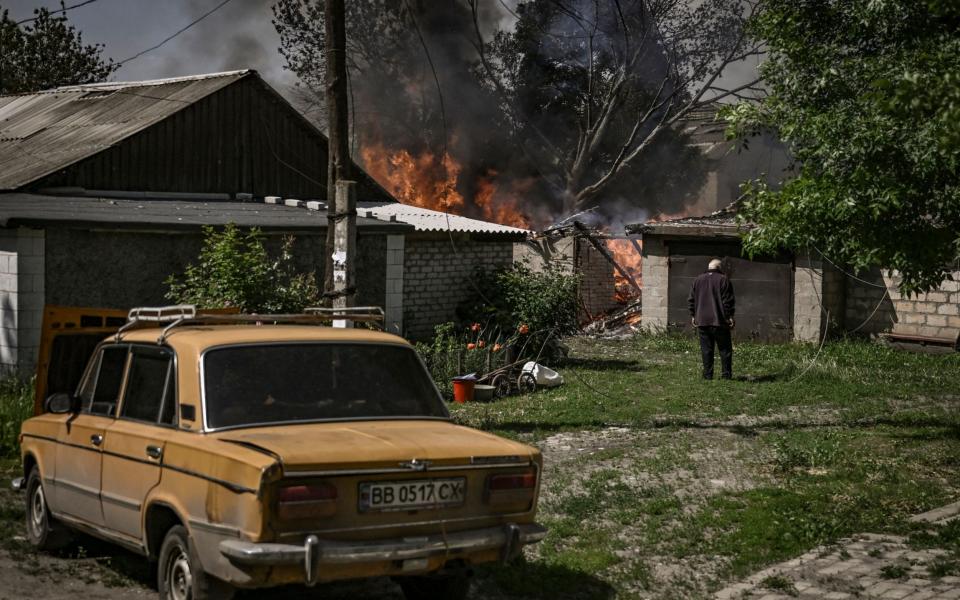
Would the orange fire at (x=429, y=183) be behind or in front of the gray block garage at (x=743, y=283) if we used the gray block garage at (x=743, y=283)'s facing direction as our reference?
behind

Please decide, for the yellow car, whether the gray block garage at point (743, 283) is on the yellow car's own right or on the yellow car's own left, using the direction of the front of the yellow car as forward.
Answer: on the yellow car's own right

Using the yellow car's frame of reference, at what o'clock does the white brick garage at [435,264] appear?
The white brick garage is roughly at 2 o'clock from the yellow car.

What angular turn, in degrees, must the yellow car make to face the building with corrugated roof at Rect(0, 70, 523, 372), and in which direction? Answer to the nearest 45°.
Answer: approximately 45° to its right

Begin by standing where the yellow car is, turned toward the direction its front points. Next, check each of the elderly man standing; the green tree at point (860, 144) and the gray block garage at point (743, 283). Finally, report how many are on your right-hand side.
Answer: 3

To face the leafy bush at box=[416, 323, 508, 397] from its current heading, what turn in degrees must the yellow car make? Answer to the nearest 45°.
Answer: approximately 45° to its right

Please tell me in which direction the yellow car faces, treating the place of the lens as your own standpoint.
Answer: facing away from the viewer and to the left of the viewer

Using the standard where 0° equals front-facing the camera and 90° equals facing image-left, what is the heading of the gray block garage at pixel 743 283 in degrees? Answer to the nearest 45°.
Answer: approximately 0°

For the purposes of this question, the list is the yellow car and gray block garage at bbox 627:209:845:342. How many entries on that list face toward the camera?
1
